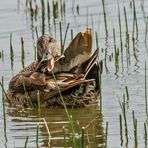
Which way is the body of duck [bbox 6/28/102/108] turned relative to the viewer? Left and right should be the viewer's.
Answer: facing to the left of the viewer
